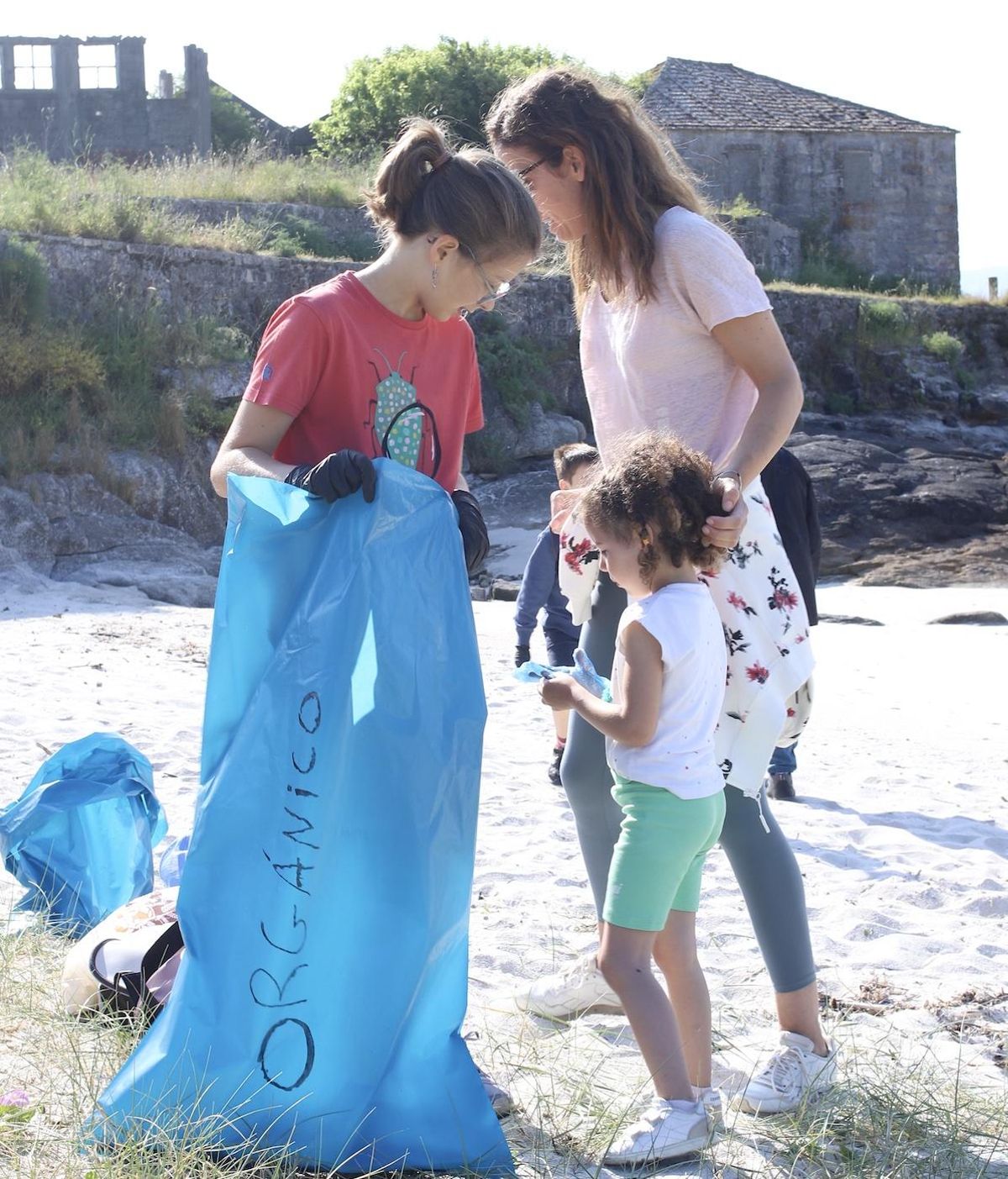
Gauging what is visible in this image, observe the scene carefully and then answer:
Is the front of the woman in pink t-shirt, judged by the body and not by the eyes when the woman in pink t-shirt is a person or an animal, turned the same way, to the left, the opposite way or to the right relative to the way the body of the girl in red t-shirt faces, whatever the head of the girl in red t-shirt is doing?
to the right

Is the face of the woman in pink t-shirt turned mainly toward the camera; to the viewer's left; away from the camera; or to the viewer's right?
to the viewer's left

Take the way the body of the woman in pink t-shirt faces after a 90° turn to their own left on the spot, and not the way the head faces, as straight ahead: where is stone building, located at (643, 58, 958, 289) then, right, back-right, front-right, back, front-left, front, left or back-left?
back-left

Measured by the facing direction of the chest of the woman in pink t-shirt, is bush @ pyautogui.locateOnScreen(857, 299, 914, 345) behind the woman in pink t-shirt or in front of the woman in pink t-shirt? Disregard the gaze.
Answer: behind

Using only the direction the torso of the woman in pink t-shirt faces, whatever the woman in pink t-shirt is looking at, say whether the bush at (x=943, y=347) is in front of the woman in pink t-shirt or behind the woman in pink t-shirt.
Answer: behind

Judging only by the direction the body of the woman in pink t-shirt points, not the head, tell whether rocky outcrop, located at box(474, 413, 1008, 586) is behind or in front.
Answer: behind

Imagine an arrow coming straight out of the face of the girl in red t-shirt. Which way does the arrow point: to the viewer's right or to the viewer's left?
to the viewer's right

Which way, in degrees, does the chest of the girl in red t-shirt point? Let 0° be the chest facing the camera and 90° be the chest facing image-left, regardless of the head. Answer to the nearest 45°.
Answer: approximately 315°

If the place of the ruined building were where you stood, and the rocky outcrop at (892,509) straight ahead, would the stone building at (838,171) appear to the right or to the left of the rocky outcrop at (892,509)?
left
